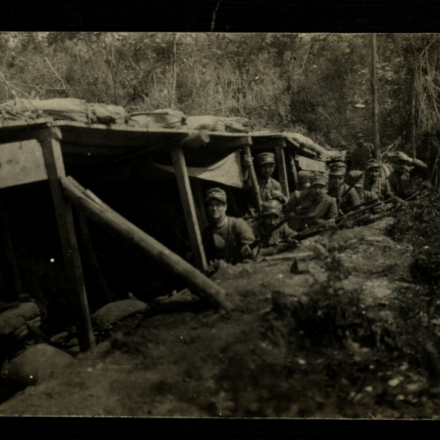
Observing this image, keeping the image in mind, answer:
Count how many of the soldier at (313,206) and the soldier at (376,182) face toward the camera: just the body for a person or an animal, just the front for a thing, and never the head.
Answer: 2

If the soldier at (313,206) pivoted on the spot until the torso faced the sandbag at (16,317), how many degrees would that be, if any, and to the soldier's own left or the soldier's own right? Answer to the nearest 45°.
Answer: approximately 90° to the soldier's own right
